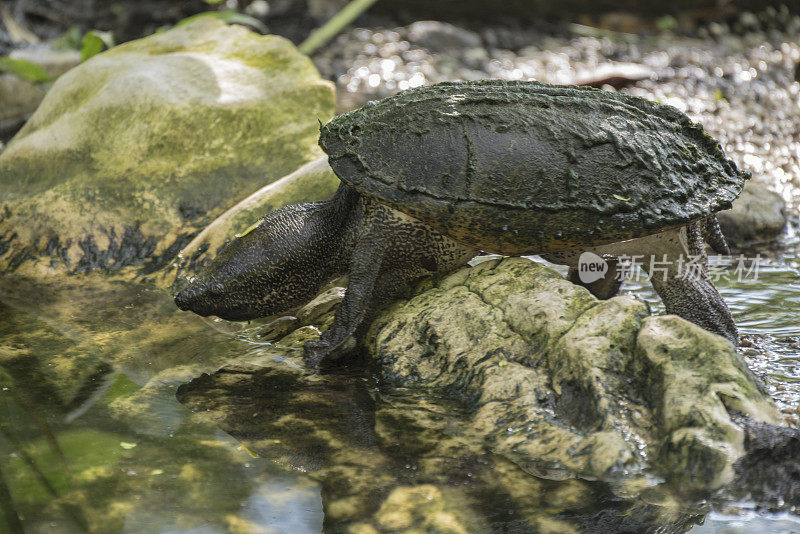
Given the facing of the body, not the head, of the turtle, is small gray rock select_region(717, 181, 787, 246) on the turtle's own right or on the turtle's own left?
on the turtle's own right

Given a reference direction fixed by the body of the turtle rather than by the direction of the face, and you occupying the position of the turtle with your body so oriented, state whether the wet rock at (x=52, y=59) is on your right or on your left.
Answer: on your right

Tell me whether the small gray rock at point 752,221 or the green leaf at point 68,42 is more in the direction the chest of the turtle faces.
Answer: the green leaf

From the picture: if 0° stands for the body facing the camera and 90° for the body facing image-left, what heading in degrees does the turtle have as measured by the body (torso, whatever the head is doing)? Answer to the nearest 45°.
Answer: approximately 90°

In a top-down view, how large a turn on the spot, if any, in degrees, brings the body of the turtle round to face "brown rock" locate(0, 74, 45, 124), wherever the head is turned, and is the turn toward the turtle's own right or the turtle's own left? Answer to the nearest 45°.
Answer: approximately 45° to the turtle's own right

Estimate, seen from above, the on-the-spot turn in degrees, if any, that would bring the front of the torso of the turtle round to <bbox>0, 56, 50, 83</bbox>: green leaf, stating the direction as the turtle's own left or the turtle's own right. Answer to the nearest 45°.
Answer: approximately 45° to the turtle's own right

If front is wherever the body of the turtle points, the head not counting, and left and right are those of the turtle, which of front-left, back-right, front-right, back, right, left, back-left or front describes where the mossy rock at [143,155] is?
front-right

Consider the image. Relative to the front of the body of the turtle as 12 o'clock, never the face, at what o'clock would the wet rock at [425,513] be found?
The wet rock is roughly at 9 o'clock from the turtle.

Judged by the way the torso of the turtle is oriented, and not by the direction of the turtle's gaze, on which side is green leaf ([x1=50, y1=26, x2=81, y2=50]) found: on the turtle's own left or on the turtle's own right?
on the turtle's own right

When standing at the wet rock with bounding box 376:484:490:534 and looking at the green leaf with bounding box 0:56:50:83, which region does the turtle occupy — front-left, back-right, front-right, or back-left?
front-right

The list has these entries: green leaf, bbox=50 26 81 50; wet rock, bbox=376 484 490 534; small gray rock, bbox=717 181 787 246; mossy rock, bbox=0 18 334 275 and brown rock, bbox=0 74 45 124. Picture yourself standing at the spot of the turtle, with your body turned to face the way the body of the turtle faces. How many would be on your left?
1
